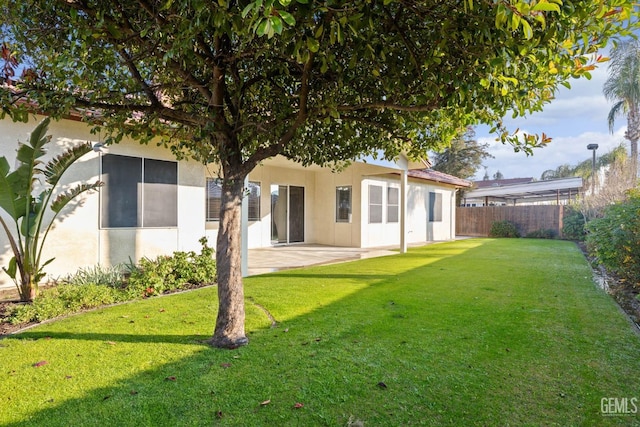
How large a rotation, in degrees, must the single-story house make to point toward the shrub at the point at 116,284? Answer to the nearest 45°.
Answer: approximately 90° to its right

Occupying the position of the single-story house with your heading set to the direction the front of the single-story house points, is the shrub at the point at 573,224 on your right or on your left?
on your right

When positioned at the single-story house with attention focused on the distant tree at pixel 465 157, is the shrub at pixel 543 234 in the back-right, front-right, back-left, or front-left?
front-right

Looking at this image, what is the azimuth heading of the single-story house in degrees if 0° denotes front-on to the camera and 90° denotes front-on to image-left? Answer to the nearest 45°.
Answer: approximately 135°
